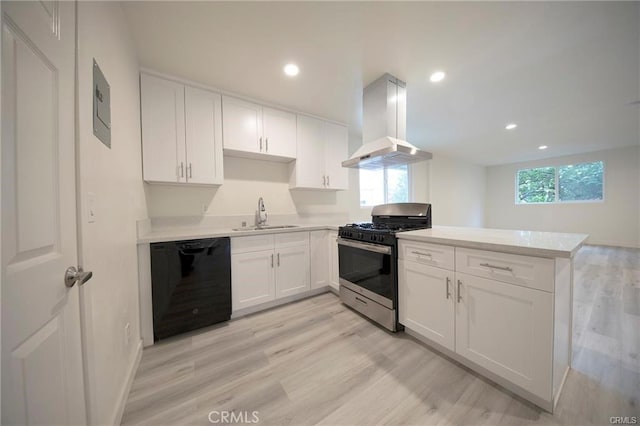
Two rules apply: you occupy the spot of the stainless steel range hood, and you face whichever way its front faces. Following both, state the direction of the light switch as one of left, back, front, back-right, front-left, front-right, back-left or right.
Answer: front

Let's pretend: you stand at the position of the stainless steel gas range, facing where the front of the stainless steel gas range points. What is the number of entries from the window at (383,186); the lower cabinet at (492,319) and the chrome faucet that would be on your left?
1

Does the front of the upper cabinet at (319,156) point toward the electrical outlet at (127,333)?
no

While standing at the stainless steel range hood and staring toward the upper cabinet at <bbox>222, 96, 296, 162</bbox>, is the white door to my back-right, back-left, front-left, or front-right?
front-left

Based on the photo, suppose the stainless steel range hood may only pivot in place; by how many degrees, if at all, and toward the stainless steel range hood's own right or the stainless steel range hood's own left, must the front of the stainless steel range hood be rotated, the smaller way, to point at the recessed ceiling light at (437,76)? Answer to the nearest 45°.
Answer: approximately 135° to the stainless steel range hood's own left

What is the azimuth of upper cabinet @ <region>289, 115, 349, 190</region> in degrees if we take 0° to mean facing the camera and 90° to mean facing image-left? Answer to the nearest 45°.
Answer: approximately 315°

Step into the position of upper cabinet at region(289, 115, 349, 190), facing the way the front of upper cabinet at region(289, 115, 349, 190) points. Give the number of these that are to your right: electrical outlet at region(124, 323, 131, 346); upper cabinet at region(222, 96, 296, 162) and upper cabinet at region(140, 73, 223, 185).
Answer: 3

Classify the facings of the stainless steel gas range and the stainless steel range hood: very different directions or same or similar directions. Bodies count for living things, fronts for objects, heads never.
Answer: same or similar directions

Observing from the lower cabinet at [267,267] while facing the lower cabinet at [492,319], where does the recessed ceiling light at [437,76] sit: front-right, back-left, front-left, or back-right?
front-left

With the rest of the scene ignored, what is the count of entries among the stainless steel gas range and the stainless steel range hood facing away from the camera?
0

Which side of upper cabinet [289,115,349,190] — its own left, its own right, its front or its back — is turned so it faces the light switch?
right

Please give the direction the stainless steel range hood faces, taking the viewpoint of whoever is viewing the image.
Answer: facing the viewer and to the left of the viewer

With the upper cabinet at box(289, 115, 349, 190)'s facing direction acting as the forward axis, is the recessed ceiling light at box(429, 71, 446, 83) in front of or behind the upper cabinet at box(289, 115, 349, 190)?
in front
